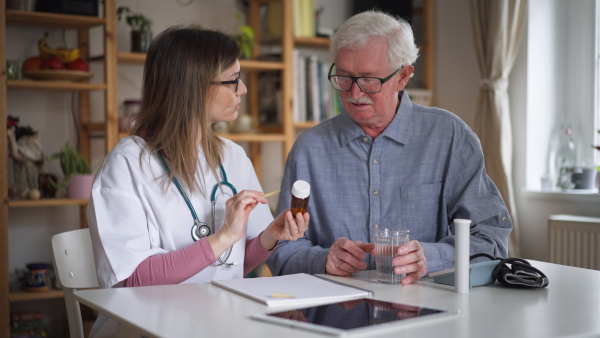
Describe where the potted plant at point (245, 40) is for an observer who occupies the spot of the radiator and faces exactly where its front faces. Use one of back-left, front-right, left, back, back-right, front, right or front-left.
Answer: front-right

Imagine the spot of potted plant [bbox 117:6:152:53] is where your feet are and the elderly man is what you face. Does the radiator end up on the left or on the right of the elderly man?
left

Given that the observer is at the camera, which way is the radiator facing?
facing the viewer and to the left of the viewer

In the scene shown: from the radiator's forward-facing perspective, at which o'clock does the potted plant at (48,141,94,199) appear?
The potted plant is roughly at 1 o'clock from the radiator.

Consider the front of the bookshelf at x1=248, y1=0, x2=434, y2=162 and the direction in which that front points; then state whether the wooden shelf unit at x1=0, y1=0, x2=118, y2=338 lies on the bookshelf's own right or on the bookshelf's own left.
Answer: on the bookshelf's own right

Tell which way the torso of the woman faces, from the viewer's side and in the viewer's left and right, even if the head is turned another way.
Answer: facing the viewer and to the right of the viewer

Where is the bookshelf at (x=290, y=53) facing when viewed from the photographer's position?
facing the viewer

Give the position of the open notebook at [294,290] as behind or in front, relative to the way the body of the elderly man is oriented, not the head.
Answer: in front

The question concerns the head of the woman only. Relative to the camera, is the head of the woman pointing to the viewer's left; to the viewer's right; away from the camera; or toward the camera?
to the viewer's right

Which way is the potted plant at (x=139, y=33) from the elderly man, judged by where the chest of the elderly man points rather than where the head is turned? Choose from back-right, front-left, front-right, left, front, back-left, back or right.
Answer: back-right

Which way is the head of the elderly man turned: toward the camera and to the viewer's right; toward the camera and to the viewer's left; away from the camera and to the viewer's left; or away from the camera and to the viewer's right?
toward the camera and to the viewer's left

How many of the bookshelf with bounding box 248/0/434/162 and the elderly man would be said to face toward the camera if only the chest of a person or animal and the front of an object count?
2

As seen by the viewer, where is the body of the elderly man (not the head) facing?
toward the camera

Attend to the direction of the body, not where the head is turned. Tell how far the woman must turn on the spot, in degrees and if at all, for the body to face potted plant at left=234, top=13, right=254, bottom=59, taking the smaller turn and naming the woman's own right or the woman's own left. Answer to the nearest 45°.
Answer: approximately 135° to the woman's own left

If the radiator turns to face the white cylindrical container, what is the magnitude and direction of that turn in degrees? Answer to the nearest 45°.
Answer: approximately 45° to its left

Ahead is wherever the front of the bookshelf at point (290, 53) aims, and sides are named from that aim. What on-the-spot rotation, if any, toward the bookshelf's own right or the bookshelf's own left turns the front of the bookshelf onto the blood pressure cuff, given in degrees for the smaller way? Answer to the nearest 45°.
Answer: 0° — it already faces it
